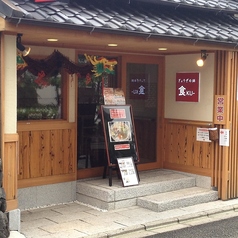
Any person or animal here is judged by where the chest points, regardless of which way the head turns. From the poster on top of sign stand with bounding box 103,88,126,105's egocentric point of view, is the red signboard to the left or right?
on its left

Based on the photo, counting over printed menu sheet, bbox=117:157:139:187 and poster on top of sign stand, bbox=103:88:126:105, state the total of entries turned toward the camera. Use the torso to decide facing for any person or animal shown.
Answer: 2

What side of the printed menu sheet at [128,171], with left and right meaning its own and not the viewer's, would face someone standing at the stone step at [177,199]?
left

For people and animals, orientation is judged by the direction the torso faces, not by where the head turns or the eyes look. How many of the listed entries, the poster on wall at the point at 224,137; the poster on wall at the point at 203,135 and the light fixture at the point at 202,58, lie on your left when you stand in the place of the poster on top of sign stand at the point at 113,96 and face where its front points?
3

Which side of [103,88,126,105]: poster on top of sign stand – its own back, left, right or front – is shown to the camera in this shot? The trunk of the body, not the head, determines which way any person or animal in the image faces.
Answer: front

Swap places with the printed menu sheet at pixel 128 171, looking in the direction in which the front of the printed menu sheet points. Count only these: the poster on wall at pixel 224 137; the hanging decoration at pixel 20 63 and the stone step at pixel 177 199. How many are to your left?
2

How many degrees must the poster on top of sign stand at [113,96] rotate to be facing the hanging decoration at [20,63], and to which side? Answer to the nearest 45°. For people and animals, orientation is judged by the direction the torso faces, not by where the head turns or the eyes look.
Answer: approximately 45° to its right

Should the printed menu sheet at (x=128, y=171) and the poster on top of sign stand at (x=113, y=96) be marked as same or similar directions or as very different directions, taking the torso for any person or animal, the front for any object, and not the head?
same or similar directions

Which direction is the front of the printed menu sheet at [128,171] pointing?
toward the camera

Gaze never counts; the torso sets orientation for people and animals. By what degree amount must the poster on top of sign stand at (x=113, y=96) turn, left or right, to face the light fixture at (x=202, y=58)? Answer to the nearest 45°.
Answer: approximately 90° to its left

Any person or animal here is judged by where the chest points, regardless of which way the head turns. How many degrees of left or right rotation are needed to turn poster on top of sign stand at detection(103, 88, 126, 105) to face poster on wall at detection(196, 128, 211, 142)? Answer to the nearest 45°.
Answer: approximately 90° to its left
